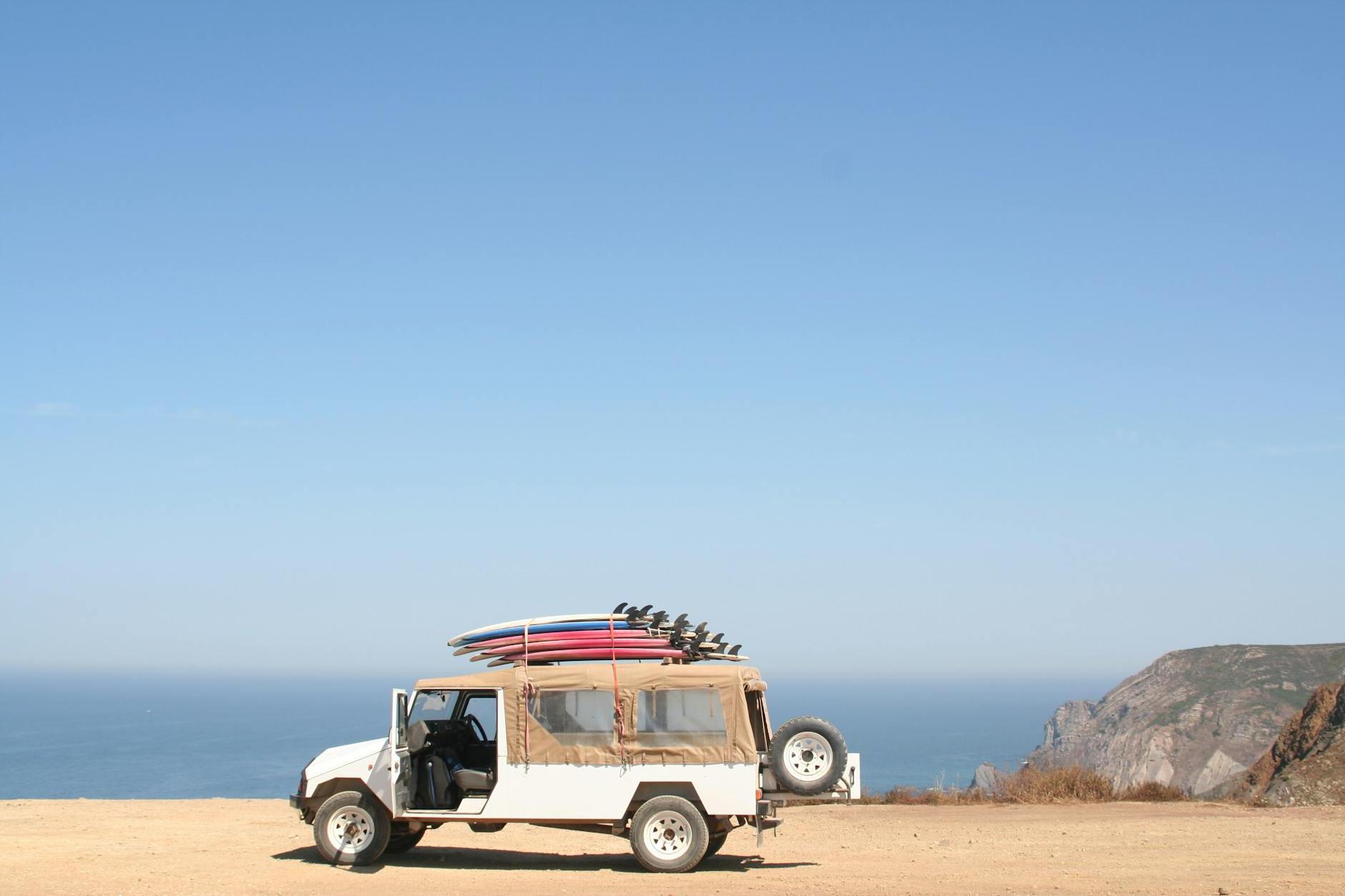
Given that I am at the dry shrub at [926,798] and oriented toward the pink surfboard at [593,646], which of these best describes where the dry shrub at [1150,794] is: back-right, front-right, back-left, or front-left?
back-left

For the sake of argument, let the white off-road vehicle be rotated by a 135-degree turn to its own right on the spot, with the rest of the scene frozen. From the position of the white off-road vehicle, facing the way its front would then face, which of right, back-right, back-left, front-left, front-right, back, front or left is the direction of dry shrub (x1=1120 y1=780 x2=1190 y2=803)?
front

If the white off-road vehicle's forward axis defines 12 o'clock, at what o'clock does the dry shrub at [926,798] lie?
The dry shrub is roughly at 4 o'clock from the white off-road vehicle.

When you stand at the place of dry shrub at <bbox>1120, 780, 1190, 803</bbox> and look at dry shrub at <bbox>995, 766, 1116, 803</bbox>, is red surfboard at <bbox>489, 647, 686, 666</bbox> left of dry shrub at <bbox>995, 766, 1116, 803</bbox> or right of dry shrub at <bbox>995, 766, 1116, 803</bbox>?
left

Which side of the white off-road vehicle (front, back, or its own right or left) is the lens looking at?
left

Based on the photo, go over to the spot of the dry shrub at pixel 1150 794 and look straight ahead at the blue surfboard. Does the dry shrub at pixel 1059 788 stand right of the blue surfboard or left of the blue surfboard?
right
